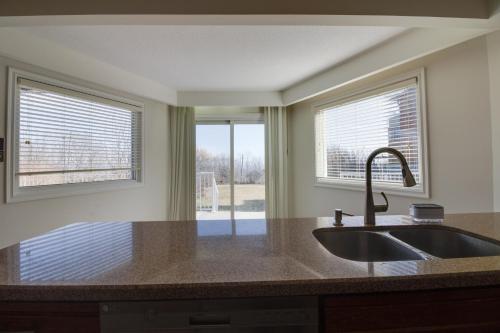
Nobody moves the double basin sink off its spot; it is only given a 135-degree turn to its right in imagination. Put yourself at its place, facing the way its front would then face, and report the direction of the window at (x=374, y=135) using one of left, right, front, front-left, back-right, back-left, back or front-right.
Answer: front-right

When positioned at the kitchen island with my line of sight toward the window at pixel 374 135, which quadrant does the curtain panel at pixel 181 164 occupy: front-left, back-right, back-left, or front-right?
front-left

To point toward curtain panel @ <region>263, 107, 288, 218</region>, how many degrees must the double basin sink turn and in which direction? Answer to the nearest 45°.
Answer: approximately 135° to its right

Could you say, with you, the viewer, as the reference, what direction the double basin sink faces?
facing the viewer

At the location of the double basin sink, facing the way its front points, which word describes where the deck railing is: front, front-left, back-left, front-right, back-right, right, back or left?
back-right

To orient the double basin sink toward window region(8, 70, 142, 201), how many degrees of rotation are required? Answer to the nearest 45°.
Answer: approximately 90° to its right

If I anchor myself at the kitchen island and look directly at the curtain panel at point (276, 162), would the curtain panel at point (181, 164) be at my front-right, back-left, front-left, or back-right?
front-left

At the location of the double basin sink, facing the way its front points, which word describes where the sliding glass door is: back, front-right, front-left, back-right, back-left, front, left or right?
back-right
